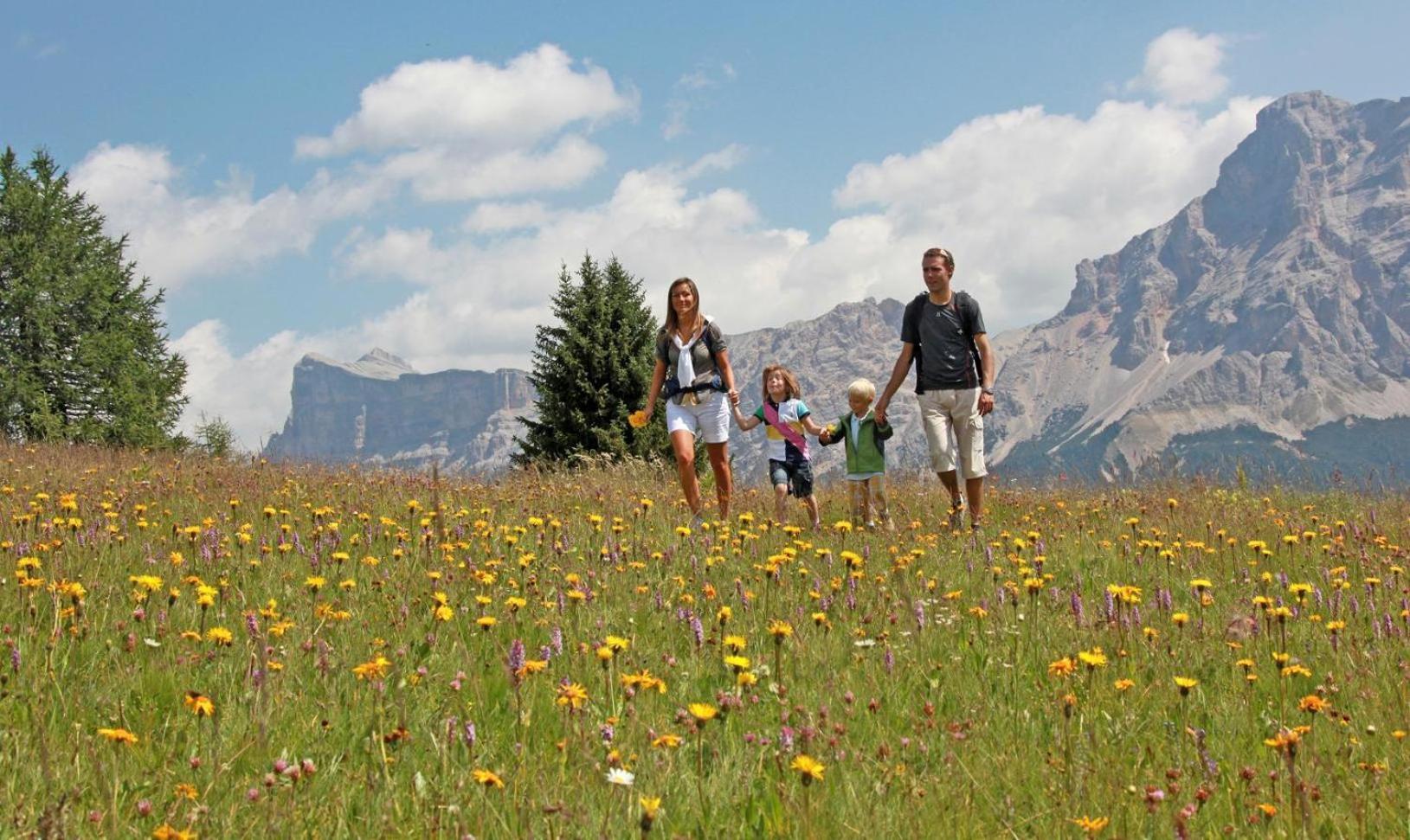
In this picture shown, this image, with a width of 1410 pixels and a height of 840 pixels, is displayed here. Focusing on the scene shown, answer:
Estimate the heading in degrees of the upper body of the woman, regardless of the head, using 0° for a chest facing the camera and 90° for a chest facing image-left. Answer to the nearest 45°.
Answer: approximately 0°

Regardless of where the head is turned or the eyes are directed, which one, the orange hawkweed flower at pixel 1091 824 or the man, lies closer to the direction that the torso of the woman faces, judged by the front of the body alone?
the orange hawkweed flower

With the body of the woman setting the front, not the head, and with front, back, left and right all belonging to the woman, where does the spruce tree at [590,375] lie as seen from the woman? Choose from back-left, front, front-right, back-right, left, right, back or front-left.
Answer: back

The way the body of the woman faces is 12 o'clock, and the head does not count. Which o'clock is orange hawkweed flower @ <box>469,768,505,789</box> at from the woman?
The orange hawkweed flower is roughly at 12 o'clock from the woman.

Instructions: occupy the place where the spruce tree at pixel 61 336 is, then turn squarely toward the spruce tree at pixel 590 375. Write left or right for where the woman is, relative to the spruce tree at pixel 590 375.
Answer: right

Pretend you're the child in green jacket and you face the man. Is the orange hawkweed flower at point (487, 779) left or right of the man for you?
right

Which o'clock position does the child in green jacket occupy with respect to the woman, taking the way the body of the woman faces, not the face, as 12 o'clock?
The child in green jacket is roughly at 8 o'clock from the woman.

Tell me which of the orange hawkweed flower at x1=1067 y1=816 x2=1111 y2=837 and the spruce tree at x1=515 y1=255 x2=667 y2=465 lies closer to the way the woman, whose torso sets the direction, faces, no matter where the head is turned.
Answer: the orange hawkweed flower

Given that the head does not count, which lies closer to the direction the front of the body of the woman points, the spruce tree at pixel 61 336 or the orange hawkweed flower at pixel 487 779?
the orange hawkweed flower

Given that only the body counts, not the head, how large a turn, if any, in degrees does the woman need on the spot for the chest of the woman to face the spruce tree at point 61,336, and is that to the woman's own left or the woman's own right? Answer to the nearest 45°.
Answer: approximately 135° to the woman's own right

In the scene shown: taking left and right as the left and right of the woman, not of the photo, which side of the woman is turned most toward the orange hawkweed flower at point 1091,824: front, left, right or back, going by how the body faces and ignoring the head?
front

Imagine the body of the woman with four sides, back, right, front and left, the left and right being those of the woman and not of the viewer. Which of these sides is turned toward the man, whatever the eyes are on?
left
